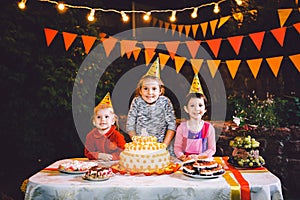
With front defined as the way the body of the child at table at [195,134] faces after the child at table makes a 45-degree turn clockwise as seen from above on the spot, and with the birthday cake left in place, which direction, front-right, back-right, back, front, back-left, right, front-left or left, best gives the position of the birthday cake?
front

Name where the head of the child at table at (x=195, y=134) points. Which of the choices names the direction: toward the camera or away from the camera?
toward the camera

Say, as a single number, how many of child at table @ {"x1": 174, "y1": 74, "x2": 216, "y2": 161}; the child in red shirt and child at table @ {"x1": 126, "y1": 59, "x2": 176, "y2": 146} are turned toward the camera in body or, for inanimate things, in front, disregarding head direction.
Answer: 3

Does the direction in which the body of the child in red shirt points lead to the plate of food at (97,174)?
yes

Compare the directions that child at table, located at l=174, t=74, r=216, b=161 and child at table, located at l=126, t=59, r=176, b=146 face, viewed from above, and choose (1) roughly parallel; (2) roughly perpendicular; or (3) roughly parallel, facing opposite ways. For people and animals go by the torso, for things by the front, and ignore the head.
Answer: roughly parallel

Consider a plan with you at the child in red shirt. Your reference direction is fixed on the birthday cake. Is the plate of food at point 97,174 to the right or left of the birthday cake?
right

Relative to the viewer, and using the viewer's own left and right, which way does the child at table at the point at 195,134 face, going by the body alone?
facing the viewer

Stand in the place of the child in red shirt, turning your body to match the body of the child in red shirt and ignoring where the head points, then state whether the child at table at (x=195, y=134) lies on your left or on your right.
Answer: on your left

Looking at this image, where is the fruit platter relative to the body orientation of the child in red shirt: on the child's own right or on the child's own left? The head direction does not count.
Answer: on the child's own left

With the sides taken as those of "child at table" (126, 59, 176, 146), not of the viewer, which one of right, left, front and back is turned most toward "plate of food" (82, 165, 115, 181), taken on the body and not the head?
front

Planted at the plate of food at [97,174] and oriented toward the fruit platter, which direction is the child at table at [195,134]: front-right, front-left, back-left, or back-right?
front-left

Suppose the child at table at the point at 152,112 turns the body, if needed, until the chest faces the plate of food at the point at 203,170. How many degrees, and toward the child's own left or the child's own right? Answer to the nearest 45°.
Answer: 0° — they already face it

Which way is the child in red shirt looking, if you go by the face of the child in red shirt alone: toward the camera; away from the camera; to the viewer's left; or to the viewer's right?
toward the camera

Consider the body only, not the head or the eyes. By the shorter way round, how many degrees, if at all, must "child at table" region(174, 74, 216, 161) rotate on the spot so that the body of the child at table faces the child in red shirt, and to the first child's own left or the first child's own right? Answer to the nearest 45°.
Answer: approximately 90° to the first child's own right
